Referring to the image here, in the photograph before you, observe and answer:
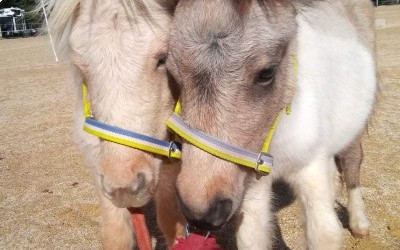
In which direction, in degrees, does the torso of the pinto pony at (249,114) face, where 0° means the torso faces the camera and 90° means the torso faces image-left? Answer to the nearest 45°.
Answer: approximately 45°
